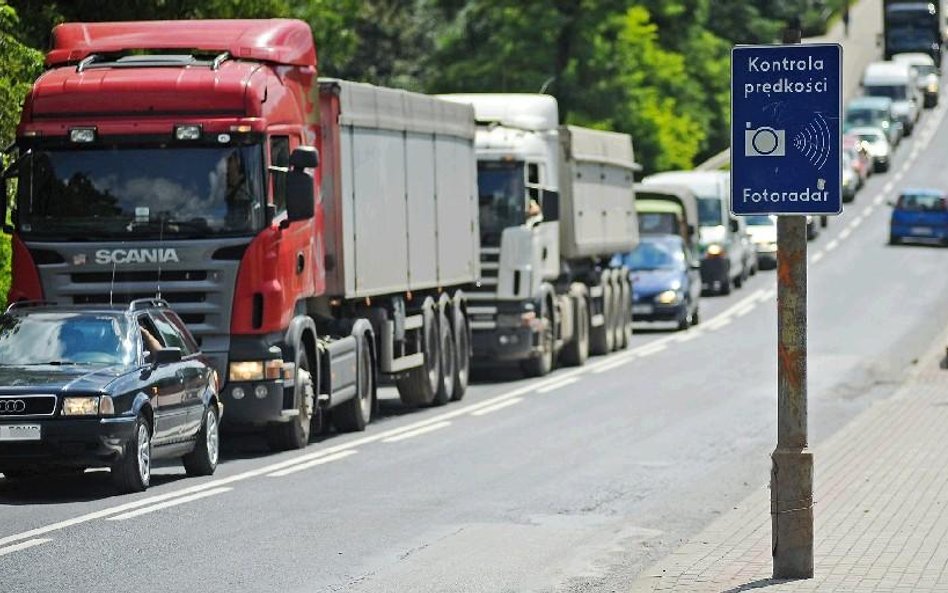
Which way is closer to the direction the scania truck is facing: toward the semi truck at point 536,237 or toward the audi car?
the audi car

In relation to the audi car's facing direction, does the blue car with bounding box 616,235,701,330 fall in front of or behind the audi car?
behind

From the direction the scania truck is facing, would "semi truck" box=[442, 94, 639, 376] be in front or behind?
behind

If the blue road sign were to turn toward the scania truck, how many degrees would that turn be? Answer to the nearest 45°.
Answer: approximately 135° to its right

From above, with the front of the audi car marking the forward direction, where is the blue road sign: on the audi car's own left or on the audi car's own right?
on the audi car's own left

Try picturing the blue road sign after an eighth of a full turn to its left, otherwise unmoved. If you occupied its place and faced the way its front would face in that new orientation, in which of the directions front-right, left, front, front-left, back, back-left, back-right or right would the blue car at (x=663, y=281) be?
back-left

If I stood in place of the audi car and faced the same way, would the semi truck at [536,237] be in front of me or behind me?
behind

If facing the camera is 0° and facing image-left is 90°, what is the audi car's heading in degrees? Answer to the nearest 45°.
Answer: approximately 45°
